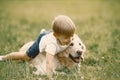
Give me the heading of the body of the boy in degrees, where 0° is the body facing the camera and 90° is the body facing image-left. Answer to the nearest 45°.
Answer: approximately 315°
